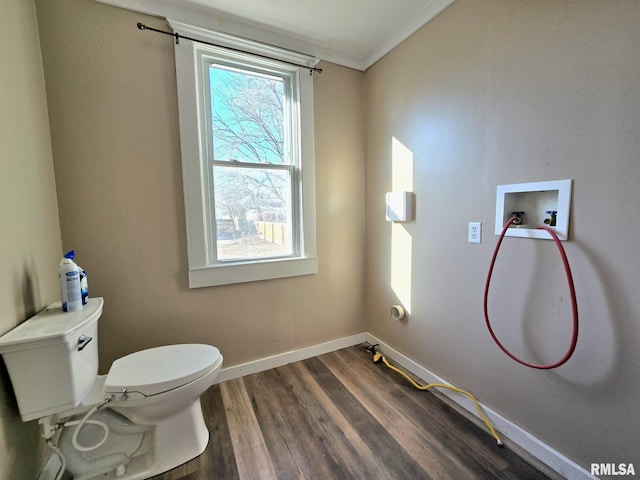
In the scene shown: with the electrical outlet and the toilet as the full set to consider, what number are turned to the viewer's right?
1

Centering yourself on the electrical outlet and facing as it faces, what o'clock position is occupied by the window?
The window is roughly at 1 o'clock from the electrical outlet.

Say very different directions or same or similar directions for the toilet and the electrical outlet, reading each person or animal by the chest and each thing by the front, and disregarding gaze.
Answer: very different directions

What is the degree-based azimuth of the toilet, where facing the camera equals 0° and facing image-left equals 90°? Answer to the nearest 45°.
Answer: approximately 270°

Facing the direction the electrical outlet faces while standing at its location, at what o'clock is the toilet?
The toilet is roughly at 12 o'clock from the electrical outlet.

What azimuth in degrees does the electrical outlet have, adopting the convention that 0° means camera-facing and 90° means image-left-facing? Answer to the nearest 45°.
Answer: approximately 45°
